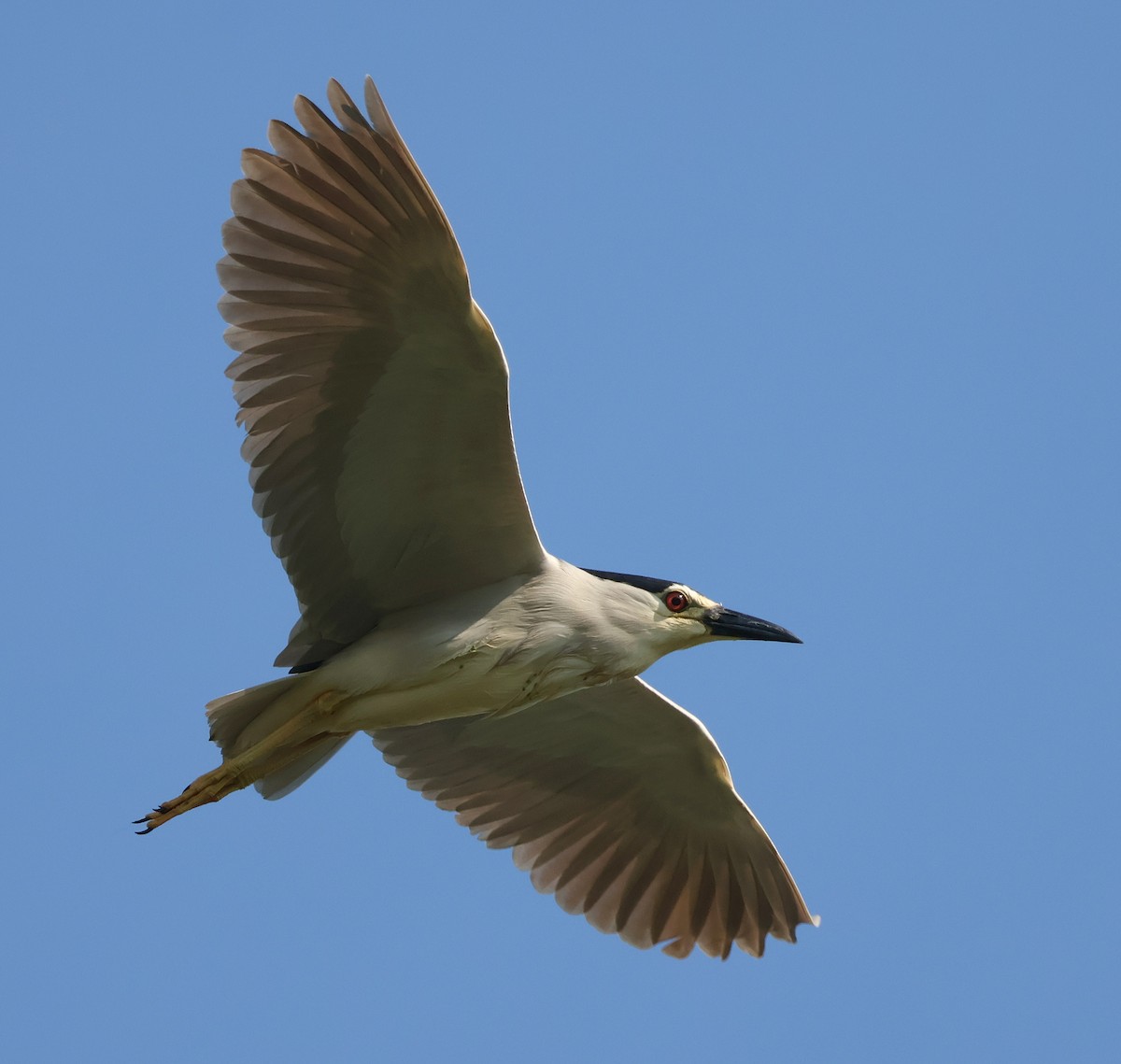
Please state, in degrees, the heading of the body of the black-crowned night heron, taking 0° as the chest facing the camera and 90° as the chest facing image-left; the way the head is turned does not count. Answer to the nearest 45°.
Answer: approximately 270°
